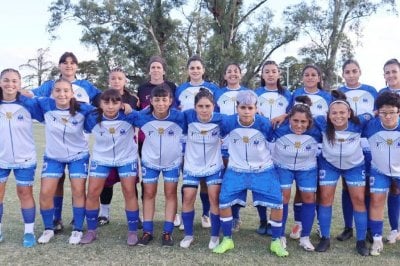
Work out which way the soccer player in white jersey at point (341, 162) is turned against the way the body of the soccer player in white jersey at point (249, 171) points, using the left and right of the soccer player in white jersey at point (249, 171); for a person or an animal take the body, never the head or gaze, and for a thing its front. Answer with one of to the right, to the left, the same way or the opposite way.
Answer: the same way

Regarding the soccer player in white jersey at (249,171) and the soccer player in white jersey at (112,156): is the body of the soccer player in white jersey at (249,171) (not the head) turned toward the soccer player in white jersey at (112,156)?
no

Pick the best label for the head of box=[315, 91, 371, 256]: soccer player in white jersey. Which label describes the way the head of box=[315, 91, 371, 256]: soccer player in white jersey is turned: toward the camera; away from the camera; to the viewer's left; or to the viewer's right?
toward the camera

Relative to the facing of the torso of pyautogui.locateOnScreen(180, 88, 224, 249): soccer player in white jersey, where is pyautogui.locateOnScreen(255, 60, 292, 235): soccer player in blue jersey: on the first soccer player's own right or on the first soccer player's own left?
on the first soccer player's own left

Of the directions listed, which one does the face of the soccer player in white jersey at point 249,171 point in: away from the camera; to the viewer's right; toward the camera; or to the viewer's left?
toward the camera

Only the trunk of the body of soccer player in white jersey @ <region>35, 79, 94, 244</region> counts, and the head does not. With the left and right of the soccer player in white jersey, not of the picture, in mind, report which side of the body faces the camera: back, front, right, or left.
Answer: front

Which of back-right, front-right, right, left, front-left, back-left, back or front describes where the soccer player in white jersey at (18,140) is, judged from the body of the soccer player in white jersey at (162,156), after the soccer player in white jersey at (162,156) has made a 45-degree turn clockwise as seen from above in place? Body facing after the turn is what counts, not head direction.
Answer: front-right

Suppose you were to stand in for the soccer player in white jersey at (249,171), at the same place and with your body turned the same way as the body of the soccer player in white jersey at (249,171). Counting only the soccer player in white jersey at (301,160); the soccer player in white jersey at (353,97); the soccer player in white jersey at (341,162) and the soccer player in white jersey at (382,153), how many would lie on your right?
0

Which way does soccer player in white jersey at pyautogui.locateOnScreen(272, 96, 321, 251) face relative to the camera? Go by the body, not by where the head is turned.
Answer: toward the camera

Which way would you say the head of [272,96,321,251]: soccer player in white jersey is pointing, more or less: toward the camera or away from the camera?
toward the camera

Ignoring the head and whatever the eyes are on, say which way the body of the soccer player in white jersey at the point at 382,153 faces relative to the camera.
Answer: toward the camera

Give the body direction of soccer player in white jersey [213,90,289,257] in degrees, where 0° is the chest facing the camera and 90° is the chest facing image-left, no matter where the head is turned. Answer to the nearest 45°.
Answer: approximately 0°

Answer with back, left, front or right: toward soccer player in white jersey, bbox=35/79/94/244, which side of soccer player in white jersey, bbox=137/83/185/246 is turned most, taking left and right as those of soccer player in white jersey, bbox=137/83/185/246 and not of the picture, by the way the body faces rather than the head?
right

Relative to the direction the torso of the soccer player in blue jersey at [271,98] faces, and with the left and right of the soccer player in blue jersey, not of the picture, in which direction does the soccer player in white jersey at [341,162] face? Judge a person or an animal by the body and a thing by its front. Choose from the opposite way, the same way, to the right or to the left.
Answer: the same way

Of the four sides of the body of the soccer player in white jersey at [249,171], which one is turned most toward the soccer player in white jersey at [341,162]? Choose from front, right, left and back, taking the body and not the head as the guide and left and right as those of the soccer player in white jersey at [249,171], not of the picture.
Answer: left

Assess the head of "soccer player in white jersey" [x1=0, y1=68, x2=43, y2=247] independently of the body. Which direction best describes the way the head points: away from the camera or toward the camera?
toward the camera

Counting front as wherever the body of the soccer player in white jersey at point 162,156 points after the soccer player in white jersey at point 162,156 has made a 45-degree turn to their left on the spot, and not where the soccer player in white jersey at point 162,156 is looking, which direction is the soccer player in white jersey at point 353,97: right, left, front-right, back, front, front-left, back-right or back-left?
front-left
